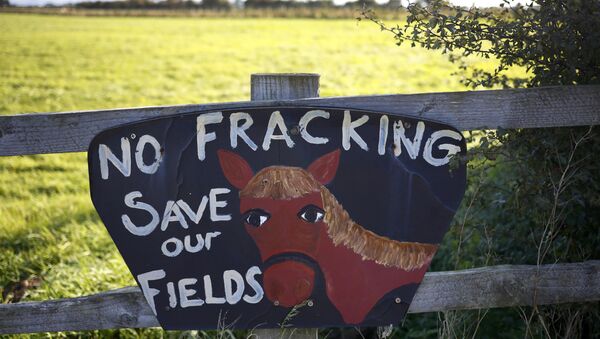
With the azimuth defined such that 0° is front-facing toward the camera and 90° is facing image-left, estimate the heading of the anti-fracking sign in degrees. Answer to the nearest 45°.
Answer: approximately 0°
